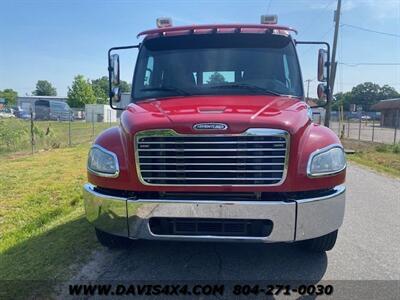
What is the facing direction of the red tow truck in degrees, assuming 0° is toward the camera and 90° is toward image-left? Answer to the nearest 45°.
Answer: approximately 0°
